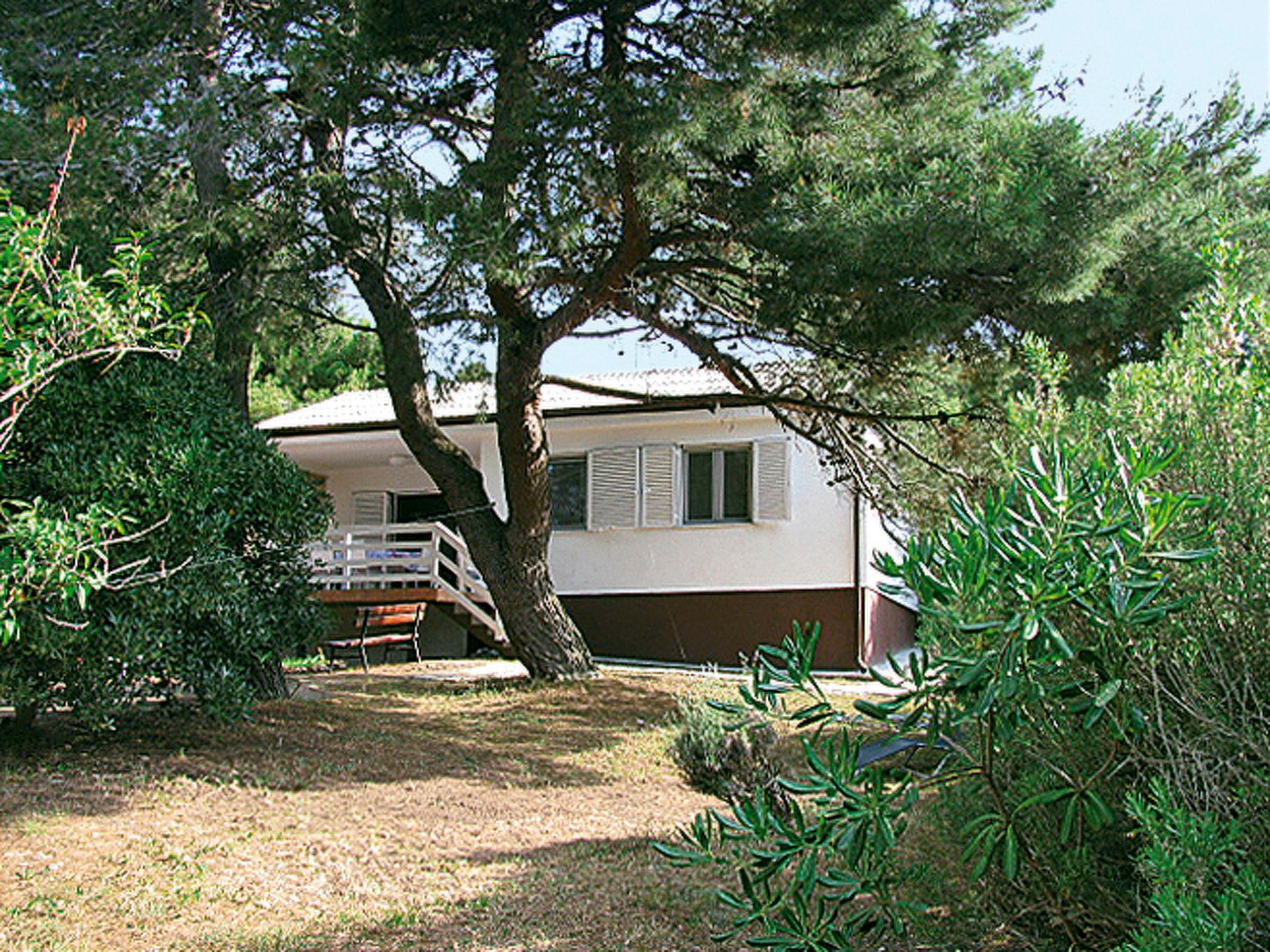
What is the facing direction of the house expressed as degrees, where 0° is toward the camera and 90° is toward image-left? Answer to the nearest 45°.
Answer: approximately 0°

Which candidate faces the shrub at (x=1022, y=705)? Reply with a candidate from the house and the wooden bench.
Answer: the house

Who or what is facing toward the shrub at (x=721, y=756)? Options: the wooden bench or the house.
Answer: the house

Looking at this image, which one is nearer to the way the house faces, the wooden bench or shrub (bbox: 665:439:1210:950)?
the shrub

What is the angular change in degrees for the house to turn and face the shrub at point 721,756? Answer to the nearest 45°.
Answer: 0° — it already faces it

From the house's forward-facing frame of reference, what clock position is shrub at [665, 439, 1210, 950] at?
The shrub is roughly at 12 o'clock from the house.
